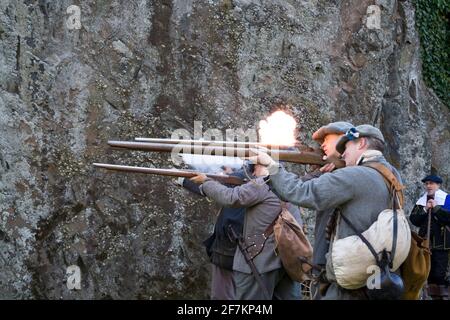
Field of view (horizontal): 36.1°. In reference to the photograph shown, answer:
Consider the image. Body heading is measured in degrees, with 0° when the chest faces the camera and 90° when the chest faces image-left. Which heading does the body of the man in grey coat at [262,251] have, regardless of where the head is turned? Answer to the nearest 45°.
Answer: approximately 90°

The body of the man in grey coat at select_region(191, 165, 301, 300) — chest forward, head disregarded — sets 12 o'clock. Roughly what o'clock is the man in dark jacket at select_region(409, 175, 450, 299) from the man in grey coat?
The man in dark jacket is roughly at 4 o'clock from the man in grey coat.

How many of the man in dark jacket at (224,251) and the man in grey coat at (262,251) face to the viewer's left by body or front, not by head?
2

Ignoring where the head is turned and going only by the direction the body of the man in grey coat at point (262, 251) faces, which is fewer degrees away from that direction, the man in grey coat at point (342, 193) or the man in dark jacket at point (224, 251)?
the man in dark jacket

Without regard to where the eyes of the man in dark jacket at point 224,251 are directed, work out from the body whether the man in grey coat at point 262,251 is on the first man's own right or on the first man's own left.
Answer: on the first man's own left

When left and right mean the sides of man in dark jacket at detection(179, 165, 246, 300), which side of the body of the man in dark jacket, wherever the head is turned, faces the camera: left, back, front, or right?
left
